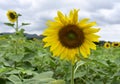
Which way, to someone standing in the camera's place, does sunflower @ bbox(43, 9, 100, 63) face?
facing the viewer

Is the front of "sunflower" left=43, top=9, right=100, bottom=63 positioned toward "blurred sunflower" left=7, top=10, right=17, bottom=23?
no
